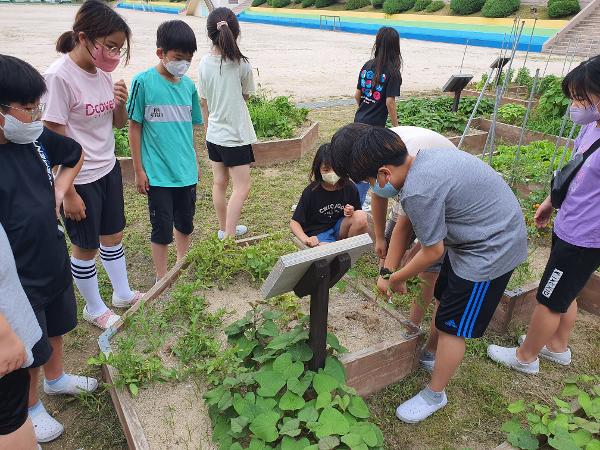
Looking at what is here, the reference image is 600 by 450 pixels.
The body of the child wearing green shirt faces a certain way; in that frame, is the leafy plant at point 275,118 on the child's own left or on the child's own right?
on the child's own left

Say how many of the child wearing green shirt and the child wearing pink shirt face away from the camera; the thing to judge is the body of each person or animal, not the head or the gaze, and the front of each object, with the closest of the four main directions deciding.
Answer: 0

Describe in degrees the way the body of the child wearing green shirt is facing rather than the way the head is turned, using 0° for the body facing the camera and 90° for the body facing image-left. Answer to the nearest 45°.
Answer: approximately 315°

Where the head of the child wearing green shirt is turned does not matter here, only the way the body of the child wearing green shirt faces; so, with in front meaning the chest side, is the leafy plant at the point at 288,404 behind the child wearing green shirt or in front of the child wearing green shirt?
in front

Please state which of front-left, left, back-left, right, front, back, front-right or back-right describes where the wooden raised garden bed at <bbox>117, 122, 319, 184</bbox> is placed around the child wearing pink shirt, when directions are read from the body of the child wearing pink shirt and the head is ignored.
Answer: left

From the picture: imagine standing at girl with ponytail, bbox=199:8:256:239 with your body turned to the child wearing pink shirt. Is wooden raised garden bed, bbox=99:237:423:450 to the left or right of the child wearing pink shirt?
left

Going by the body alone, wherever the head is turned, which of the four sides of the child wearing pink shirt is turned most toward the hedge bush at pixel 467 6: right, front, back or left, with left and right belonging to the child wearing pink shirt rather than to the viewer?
left

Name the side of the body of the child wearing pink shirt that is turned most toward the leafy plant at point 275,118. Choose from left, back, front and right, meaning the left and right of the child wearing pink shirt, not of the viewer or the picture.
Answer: left

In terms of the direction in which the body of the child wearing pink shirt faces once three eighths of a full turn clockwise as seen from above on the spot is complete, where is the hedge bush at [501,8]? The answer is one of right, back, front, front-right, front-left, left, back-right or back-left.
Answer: back-right

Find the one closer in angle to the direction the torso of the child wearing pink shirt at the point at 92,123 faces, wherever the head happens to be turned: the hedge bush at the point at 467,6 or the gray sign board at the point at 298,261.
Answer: the gray sign board

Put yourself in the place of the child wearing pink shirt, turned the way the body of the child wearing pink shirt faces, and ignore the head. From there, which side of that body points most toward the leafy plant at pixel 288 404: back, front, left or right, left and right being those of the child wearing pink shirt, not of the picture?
front

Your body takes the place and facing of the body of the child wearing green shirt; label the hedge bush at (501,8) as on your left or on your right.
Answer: on your left

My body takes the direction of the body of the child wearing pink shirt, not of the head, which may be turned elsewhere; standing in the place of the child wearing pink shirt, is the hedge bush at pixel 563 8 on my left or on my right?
on my left

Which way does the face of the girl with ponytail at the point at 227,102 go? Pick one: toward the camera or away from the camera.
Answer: away from the camera
